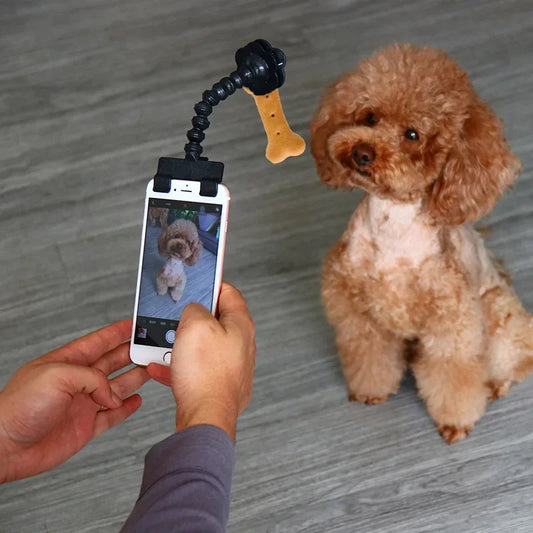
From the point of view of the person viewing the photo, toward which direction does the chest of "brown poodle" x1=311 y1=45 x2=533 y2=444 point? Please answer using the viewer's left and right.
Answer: facing the viewer and to the left of the viewer
